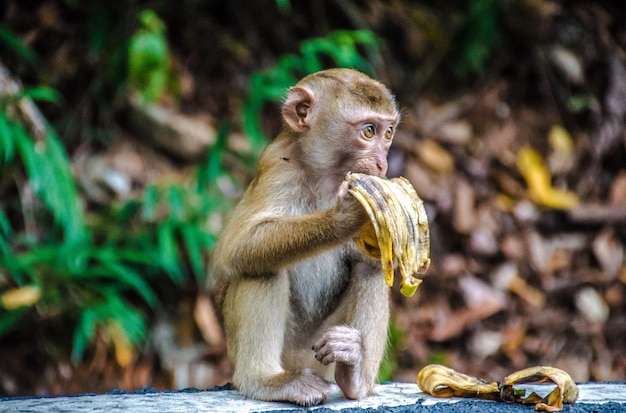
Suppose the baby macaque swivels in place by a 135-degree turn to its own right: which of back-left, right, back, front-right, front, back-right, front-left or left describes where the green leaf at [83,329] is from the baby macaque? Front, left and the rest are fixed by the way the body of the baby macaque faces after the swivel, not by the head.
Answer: front-right

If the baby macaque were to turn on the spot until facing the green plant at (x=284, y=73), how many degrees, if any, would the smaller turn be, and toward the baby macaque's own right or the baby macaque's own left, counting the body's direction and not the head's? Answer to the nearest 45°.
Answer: approximately 135° to the baby macaque's own left

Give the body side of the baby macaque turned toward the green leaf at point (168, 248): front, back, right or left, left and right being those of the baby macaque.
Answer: back

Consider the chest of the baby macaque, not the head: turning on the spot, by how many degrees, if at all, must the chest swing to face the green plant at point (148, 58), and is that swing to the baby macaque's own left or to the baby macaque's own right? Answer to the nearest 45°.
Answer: approximately 180°

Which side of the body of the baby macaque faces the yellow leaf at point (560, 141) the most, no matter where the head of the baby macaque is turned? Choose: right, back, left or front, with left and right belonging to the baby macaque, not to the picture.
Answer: left

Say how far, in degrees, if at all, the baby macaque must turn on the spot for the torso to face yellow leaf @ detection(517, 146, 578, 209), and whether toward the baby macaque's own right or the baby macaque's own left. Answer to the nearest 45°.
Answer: approximately 90° to the baby macaque's own left

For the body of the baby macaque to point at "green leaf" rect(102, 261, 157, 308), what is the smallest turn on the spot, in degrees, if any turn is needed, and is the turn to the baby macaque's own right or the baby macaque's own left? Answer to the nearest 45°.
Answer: approximately 180°

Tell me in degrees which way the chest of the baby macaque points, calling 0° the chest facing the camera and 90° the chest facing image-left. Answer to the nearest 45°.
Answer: approximately 315°

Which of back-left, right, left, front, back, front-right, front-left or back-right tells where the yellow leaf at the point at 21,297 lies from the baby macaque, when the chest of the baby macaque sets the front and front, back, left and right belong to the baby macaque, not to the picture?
back

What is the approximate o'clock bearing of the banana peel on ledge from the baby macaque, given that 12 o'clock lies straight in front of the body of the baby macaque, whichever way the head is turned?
The banana peel on ledge is roughly at 11 o'clock from the baby macaque.

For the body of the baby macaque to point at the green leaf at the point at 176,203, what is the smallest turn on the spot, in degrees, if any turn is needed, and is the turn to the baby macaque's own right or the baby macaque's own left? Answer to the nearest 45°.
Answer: approximately 135° to the baby macaque's own left

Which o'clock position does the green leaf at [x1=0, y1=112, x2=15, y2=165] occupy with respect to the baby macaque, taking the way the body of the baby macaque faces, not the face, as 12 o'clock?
The green leaf is roughly at 6 o'clock from the baby macaque.

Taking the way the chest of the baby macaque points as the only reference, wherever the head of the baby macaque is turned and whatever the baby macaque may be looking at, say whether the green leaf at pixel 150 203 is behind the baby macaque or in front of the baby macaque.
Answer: behind
